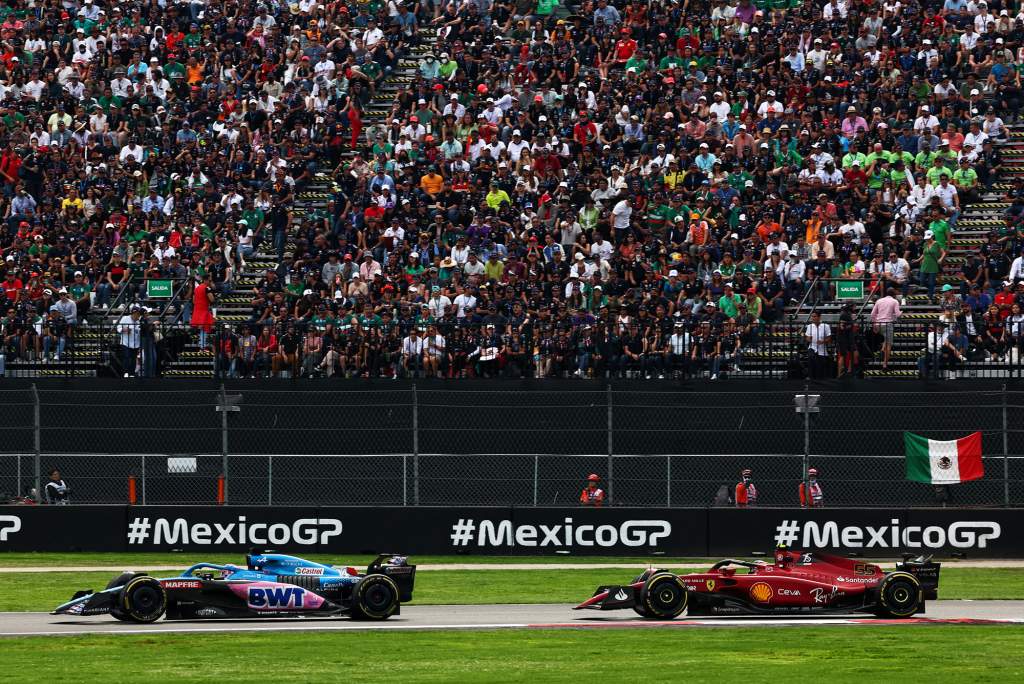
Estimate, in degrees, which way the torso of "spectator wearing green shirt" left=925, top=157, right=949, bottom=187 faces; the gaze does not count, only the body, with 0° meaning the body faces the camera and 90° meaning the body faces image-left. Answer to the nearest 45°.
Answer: approximately 0°

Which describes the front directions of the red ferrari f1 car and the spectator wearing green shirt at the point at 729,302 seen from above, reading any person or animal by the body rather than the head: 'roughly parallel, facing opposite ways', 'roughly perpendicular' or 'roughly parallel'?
roughly perpendicular

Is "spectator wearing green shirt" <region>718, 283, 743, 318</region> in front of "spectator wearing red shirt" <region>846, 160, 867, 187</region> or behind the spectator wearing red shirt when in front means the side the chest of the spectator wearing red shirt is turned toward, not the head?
in front

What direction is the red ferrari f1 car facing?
to the viewer's left

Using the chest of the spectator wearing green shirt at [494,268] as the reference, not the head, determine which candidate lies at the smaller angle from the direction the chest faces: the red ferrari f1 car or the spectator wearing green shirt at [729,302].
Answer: the red ferrari f1 car

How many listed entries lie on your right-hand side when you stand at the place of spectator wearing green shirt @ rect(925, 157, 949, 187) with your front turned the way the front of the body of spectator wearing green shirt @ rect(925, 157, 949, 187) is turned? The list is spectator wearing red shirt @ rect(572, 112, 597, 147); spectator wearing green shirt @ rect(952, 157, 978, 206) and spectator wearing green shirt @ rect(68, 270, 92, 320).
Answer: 2

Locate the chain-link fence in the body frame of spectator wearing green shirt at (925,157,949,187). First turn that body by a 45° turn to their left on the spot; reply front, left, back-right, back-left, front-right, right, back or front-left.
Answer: right

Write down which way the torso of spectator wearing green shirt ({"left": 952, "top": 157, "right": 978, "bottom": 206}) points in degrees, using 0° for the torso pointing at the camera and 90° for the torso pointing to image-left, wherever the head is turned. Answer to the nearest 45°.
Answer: approximately 0°

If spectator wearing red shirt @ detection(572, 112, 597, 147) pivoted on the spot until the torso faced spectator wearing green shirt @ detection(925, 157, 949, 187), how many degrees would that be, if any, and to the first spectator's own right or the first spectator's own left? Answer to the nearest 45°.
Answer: approximately 90° to the first spectator's own left

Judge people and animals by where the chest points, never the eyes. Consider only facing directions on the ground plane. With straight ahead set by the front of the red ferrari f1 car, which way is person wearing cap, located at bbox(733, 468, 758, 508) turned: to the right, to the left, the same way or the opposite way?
to the left

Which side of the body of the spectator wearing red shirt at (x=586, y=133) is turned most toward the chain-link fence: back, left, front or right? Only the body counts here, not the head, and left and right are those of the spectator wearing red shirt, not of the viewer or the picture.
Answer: front

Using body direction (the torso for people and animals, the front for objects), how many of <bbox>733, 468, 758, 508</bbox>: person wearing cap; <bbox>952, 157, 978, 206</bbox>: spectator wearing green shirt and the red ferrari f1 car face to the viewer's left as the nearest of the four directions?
1

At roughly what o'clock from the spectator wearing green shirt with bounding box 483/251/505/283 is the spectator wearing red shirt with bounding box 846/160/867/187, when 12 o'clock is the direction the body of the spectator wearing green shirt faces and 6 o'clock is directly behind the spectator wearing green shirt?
The spectator wearing red shirt is roughly at 9 o'clock from the spectator wearing green shirt.

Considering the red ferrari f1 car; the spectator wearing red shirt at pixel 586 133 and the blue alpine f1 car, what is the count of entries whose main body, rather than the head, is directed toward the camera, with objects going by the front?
1
